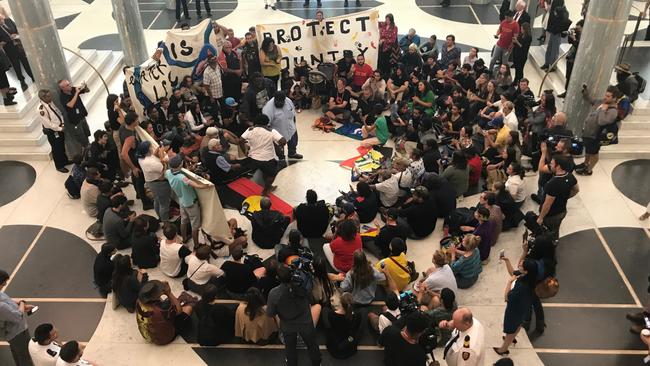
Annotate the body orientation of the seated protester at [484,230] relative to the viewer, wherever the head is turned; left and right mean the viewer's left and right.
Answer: facing to the left of the viewer

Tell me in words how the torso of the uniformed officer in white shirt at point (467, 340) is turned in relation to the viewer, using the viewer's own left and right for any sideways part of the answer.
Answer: facing to the left of the viewer

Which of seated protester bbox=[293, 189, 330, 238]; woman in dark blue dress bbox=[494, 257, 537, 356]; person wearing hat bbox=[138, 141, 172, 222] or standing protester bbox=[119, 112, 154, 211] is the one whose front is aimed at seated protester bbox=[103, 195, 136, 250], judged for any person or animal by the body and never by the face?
the woman in dark blue dress

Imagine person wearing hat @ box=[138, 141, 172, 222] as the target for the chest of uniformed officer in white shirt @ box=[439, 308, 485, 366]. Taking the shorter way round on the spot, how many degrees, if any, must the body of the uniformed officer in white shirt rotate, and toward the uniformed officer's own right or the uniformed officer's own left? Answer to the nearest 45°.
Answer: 0° — they already face them

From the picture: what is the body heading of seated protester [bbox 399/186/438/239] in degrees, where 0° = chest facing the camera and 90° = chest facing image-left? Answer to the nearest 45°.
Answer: approximately 135°

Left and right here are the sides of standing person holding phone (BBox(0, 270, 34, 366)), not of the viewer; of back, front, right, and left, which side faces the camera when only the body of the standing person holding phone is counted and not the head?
right

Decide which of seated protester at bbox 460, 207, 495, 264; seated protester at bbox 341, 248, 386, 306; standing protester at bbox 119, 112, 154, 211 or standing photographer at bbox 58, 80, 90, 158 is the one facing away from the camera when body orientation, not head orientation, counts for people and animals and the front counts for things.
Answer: seated protester at bbox 341, 248, 386, 306

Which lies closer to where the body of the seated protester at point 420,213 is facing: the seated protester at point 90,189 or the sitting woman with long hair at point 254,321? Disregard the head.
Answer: the seated protester

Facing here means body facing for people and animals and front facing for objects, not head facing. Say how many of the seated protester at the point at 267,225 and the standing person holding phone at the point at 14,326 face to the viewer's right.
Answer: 1

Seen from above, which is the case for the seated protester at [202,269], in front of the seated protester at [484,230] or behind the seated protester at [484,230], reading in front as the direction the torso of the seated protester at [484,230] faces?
in front

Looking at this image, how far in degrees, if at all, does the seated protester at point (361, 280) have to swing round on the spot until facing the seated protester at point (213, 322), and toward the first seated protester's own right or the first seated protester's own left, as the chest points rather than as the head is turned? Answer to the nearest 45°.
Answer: approximately 90° to the first seated protester's own left

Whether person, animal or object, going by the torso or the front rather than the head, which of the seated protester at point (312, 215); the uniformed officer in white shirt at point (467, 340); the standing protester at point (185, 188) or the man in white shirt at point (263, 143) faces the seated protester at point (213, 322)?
the uniformed officer in white shirt

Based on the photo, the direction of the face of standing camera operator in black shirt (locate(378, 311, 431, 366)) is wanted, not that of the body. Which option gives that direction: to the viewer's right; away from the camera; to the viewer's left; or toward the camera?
away from the camera

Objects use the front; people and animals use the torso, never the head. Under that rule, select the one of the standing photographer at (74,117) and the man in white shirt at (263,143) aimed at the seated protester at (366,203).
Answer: the standing photographer

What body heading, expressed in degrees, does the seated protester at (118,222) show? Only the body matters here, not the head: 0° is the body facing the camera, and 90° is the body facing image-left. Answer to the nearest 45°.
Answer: approximately 225°

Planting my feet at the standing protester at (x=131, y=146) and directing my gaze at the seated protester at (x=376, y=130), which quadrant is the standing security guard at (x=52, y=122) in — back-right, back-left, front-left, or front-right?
back-left

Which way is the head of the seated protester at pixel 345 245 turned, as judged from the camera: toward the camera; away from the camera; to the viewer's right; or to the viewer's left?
away from the camera

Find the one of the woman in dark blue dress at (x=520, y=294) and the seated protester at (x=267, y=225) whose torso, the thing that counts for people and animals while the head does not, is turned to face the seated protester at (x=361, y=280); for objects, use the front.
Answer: the woman in dark blue dress
